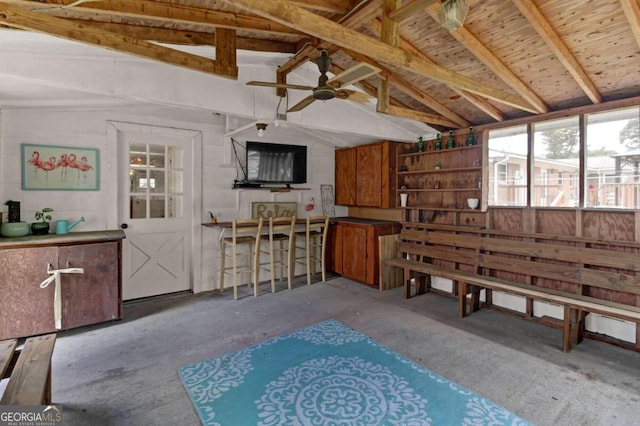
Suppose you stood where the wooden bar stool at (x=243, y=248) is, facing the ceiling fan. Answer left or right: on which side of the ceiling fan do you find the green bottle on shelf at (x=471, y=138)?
left

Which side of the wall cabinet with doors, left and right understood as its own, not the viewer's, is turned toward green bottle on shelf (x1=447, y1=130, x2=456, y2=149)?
left

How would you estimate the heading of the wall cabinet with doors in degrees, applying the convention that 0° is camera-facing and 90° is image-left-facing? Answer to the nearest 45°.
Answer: approximately 45°

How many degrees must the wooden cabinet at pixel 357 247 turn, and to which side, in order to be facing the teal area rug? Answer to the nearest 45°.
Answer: approximately 45° to its left

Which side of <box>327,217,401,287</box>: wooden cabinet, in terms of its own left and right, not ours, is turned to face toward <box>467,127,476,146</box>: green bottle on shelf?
left

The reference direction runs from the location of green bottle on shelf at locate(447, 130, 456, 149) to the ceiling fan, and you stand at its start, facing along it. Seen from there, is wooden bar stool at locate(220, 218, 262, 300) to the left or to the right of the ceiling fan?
right

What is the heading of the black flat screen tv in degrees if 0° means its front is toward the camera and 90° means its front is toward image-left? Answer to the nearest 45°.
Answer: approximately 315°
